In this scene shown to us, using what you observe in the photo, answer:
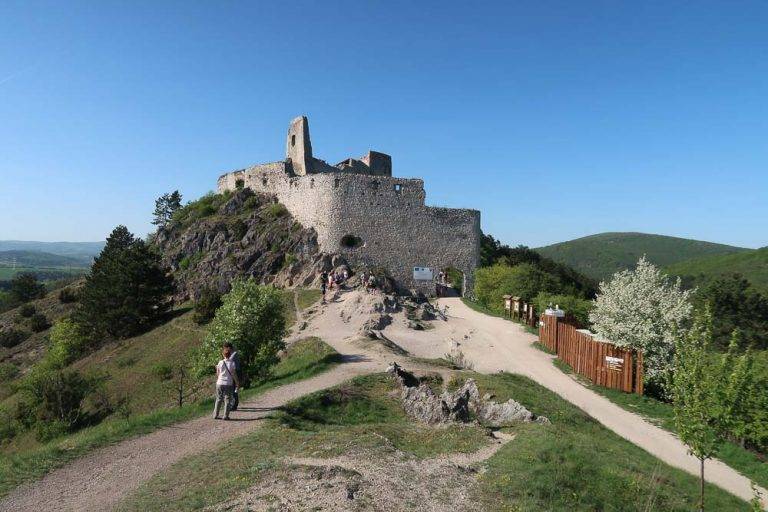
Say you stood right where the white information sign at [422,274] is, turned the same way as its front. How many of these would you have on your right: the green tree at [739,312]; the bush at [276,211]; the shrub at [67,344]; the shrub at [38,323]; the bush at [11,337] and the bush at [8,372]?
5

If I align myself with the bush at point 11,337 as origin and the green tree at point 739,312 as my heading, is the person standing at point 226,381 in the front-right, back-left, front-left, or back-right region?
front-right

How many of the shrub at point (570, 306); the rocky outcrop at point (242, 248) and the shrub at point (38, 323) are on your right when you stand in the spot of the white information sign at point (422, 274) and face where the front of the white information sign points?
2

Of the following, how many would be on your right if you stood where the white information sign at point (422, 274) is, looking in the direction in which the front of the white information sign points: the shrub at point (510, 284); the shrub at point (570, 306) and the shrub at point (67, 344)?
1

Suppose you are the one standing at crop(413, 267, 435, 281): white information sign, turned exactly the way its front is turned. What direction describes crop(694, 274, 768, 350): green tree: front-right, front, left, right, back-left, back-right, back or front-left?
left

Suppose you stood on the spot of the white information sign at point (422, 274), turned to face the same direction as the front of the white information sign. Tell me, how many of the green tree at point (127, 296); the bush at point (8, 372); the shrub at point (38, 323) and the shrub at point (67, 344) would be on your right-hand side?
4

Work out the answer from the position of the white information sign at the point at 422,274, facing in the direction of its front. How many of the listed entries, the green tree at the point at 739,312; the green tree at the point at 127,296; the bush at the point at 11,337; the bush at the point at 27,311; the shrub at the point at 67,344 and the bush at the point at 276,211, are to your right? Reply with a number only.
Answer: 5

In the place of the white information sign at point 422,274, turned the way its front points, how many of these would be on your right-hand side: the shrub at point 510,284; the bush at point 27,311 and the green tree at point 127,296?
2

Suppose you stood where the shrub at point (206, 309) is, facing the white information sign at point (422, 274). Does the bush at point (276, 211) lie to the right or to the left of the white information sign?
left

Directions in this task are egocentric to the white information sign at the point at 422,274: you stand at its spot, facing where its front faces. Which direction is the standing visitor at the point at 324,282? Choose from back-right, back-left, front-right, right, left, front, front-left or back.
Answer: front-right

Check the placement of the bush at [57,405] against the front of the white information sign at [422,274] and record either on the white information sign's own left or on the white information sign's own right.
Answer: on the white information sign's own right

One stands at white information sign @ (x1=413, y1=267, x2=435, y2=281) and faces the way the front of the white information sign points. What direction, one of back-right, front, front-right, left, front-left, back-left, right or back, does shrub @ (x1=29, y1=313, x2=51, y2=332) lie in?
right

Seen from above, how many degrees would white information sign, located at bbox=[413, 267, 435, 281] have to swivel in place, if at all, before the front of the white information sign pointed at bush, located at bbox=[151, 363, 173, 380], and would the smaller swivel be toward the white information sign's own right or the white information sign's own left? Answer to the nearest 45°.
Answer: approximately 45° to the white information sign's own right

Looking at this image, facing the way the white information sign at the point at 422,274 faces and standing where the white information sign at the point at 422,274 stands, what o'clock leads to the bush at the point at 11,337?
The bush is roughly at 3 o'clock from the white information sign.

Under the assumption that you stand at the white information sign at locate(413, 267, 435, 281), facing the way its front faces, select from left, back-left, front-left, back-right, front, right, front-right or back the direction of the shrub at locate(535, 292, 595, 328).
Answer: front-left

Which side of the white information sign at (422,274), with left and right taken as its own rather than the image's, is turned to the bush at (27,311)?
right

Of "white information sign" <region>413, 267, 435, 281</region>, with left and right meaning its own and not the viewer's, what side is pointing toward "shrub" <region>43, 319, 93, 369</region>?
right

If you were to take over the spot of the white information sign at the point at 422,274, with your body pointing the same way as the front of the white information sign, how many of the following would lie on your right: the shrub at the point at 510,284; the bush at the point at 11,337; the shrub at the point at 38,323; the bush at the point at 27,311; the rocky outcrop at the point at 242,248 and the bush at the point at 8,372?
5

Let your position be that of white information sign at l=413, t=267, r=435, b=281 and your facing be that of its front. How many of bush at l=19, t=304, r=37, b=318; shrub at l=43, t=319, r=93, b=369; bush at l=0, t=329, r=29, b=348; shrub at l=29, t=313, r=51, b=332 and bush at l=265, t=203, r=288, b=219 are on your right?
5

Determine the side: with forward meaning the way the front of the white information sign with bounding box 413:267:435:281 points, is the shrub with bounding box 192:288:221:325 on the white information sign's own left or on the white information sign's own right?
on the white information sign's own right

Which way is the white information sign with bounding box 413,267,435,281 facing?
toward the camera
